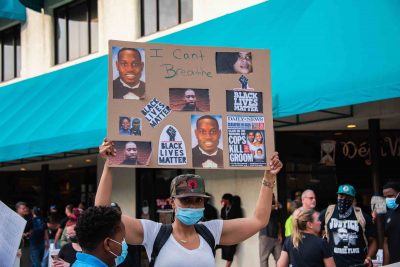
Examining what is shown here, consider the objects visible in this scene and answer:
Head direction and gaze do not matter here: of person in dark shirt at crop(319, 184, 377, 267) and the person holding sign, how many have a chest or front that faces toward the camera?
2

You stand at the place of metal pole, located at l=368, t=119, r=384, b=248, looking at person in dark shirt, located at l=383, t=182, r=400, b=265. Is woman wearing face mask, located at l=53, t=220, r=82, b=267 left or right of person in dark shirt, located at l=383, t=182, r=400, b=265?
right

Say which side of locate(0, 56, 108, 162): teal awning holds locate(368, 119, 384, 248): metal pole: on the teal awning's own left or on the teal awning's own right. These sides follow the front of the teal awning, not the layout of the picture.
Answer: on the teal awning's own left

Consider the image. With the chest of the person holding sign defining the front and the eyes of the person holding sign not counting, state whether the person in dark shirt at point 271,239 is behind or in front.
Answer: behind

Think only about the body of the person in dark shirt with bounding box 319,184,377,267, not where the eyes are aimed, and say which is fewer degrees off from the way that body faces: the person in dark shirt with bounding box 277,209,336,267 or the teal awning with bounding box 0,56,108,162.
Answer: the person in dark shirt

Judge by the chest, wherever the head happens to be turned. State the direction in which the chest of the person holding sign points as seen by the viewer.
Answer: toward the camera

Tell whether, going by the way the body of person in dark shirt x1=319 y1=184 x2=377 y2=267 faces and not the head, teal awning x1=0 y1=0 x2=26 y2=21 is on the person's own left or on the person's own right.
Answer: on the person's own right

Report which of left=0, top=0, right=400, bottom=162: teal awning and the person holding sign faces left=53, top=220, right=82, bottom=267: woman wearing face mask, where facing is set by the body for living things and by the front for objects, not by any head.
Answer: the teal awning
